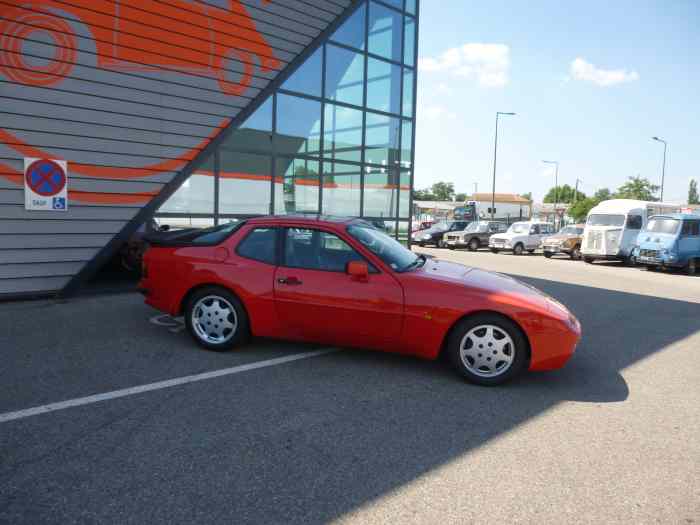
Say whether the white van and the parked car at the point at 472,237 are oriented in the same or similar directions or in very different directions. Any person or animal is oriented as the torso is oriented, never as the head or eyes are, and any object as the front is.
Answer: same or similar directions

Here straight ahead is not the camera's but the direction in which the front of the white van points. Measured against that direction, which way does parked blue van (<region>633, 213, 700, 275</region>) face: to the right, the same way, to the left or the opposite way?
the same way

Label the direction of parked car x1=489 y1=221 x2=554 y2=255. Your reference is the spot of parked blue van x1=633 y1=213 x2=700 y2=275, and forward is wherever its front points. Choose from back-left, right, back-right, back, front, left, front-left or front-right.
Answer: right

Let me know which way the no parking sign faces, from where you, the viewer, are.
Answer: facing the viewer

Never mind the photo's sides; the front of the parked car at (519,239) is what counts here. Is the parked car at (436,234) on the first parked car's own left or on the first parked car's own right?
on the first parked car's own right

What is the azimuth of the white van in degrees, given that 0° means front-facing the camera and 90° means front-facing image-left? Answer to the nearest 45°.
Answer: approximately 45°

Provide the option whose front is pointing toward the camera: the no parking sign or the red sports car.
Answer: the no parking sign

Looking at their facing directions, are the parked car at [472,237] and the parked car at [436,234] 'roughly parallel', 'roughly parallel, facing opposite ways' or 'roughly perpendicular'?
roughly parallel

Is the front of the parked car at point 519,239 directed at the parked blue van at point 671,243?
no

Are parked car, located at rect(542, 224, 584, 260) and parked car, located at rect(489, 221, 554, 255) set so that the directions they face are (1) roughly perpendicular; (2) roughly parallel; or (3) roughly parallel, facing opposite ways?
roughly parallel

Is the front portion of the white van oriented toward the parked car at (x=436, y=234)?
no

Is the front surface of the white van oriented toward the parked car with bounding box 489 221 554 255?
no

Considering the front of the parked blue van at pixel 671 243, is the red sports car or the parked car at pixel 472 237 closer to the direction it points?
the red sports car

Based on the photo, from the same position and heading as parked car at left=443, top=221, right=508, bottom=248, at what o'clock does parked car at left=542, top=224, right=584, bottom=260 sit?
parked car at left=542, top=224, right=584, bottom=260 is roughly at 9 o'clock from parked car at left=443, top=221, right=508, bottom=248.

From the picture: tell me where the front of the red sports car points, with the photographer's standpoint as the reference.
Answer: facing to the right of the viewer

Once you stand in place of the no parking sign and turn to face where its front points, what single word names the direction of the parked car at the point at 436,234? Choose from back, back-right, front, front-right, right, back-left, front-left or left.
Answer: back-left

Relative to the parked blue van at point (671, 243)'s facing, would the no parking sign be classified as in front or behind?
in front

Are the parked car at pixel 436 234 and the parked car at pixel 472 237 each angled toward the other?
no

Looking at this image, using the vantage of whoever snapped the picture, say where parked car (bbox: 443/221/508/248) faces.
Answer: facing the viewer and to the left of the viewer
